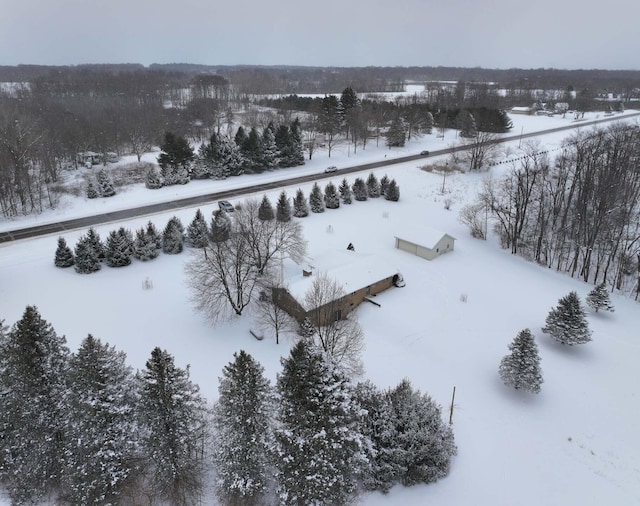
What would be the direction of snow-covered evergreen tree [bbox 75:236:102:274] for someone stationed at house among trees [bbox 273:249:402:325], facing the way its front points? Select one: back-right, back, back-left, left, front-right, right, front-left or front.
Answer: front-left

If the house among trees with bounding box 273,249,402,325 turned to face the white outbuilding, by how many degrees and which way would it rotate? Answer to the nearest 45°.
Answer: approximately 90° to its right

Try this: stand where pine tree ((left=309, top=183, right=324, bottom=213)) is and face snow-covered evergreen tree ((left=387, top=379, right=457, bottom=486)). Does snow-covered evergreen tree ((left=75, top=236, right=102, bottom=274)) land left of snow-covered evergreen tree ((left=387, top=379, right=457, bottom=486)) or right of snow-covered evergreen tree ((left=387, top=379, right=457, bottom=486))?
right
